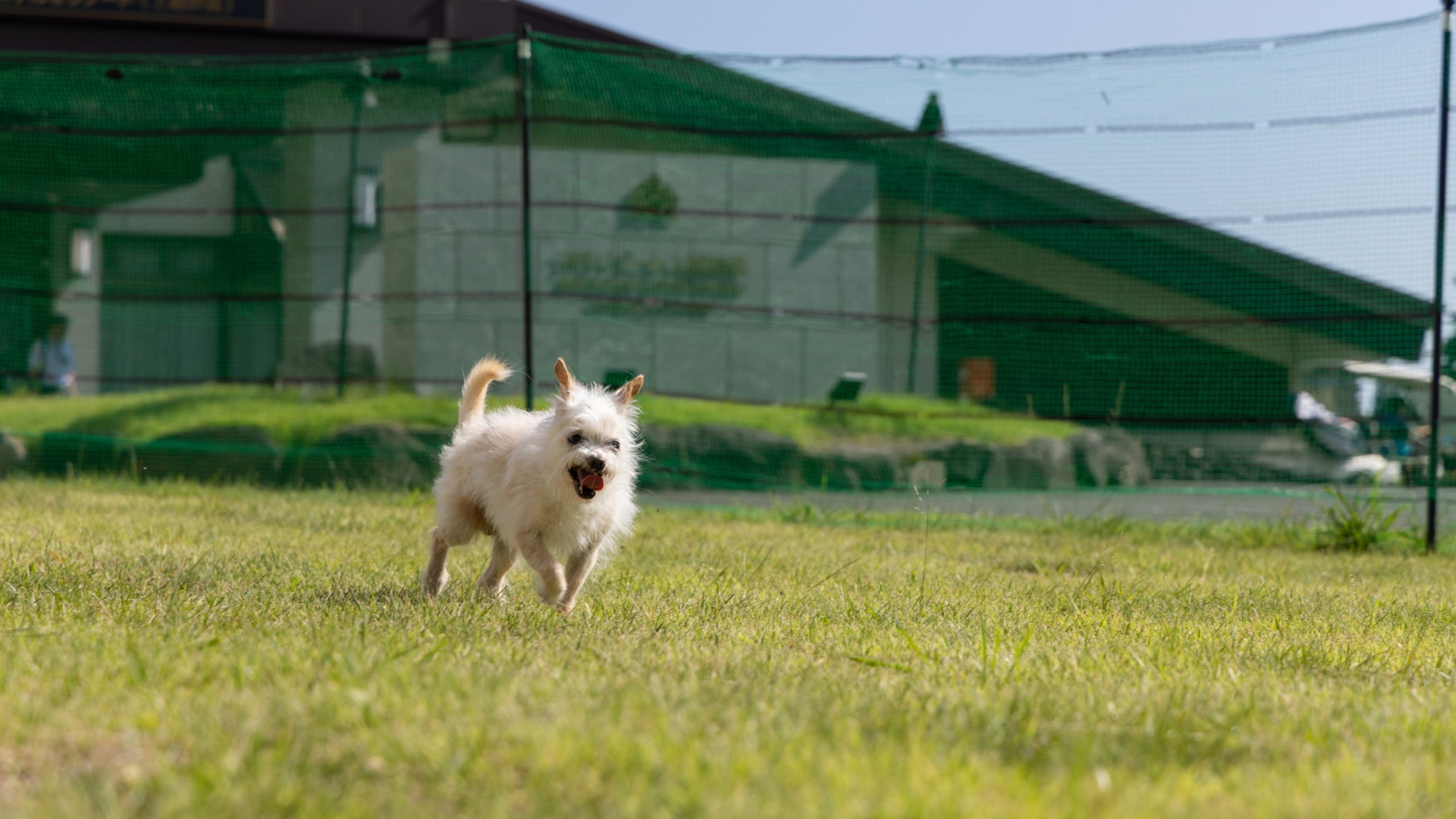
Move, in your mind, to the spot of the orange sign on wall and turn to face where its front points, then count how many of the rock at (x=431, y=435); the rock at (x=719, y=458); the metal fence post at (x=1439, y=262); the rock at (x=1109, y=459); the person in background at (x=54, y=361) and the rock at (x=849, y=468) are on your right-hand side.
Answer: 4

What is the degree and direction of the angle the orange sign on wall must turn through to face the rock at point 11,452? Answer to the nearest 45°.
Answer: approximately 90° to its right

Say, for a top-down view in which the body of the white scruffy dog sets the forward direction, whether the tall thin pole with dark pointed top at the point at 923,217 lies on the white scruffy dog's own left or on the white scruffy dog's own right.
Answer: on the white scruffy dog's own left

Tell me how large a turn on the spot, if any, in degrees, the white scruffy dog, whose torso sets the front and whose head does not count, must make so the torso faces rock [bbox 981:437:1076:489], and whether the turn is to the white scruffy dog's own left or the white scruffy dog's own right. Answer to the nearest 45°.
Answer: approximately 90° to the white scruffy dog's own left

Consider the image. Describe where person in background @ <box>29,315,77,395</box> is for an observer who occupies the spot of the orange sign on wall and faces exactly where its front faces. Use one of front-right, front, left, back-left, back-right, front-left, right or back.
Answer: right

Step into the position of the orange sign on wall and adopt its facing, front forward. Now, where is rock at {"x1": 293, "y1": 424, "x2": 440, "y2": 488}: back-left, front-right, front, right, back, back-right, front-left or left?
right

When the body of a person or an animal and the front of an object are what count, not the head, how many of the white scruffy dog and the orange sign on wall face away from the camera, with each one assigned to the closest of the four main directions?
0

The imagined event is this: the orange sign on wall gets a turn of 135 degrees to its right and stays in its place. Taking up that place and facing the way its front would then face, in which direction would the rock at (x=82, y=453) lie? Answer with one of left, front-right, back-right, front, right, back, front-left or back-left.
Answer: front-left

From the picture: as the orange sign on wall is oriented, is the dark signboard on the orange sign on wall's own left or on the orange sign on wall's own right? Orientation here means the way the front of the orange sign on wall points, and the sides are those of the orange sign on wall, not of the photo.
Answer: on the orange sign on wall's own right

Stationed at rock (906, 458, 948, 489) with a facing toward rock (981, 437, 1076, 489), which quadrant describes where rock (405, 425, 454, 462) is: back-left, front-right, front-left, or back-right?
back-left

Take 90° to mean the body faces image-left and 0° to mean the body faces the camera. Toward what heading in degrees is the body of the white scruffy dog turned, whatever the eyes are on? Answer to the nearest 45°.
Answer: approximately 315°

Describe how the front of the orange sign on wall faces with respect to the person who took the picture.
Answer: facing the viewer

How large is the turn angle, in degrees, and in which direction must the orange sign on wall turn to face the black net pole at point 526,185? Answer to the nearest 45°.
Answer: approximately 45° to its right
